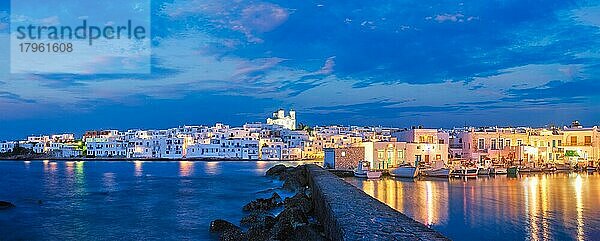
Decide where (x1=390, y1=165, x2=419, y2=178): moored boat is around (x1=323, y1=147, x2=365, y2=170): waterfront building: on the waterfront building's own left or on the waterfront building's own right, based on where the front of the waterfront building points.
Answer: on the waterfront building's own left

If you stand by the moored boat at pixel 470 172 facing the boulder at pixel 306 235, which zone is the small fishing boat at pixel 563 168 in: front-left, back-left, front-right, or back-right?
back-left

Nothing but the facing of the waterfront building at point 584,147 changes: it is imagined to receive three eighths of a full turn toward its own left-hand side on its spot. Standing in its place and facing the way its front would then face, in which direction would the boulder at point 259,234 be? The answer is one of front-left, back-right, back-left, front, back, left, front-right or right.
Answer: back-right

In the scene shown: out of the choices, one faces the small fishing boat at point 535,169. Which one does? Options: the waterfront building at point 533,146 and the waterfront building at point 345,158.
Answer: the waterfront building at point 533,146

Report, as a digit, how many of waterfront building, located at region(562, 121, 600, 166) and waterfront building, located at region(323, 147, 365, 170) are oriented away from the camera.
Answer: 0

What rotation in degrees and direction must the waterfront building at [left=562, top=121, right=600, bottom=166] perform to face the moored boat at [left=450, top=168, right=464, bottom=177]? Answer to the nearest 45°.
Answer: approximately 45° to its right

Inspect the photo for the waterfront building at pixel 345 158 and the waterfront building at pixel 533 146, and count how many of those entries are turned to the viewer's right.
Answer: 0

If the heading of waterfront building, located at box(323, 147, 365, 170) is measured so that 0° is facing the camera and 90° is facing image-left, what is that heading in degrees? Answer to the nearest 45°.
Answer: approximately 45°

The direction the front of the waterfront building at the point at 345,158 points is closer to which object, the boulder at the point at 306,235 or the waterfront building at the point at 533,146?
the boulder

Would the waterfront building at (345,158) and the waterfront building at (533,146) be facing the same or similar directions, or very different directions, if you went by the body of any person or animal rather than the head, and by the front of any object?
same or similar directions

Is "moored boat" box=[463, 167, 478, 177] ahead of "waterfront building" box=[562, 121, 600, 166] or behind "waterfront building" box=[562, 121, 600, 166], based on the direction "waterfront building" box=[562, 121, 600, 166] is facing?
ahead

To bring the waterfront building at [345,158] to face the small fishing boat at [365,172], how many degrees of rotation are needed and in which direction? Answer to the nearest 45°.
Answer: approximately 45° to its left

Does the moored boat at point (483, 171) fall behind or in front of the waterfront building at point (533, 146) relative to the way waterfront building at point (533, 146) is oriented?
in front

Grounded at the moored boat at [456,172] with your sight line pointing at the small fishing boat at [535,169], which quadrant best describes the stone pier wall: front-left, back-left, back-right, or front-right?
back-right

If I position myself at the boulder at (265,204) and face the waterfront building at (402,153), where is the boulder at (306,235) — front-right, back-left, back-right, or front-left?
back-right

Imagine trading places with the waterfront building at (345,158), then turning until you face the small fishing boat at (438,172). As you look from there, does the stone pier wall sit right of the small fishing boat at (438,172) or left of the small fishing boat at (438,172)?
right

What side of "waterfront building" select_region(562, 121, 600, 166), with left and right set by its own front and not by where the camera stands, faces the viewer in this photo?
front

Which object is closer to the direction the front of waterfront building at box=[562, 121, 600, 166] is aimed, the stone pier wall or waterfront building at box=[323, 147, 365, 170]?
the stone pier wall
